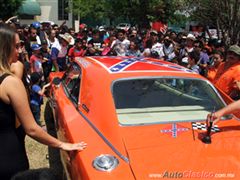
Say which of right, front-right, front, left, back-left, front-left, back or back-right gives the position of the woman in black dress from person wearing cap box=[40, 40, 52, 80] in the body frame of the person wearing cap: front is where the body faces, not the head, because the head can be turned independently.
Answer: front-right

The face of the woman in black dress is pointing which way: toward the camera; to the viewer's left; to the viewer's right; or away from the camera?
to the viewer's right

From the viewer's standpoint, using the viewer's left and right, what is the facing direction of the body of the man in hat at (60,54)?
facing the viewer and to the right of the viewer

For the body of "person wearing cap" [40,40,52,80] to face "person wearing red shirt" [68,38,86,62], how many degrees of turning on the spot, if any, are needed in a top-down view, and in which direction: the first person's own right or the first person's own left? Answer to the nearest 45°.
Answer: approximately 45° to the first person's own left

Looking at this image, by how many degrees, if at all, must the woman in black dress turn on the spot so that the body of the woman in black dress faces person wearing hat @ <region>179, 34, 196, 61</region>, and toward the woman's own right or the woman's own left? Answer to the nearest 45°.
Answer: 0° — they already face them

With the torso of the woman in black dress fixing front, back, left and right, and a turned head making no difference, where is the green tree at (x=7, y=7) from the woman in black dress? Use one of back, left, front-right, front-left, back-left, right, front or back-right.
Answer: front-left

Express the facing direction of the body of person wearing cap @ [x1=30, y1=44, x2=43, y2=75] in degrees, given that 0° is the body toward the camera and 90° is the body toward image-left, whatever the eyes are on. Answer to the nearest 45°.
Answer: approximately 315°

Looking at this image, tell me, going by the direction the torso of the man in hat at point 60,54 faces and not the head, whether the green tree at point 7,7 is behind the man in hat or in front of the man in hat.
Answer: behind

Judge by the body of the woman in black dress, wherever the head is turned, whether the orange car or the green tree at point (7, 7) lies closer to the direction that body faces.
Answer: the orange car

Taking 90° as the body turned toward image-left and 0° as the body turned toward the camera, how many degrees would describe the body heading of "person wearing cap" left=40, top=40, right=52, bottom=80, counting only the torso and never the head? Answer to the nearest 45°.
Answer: approximately 315°
